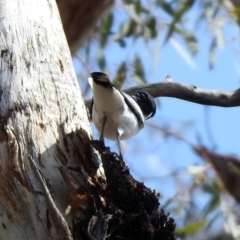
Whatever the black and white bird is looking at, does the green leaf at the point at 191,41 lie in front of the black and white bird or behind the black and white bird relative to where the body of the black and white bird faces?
behind

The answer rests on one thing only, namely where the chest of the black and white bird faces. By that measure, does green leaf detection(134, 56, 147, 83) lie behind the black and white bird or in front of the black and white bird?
behind

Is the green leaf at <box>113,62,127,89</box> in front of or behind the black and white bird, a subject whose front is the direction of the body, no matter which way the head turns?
behind

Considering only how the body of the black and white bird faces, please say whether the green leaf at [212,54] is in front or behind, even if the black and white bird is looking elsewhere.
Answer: behind

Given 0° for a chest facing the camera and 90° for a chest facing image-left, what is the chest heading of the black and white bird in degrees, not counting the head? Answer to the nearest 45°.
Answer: approximately 45°
